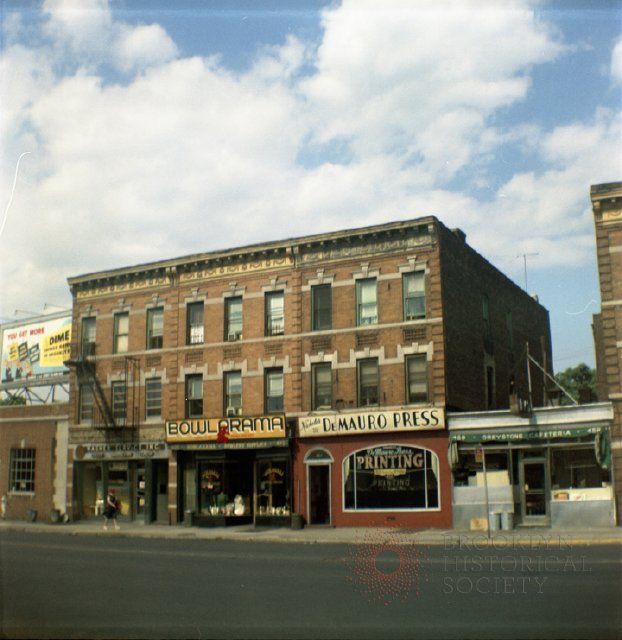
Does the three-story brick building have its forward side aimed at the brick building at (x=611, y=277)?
no

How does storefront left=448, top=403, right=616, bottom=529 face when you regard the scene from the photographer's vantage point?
facing the viewer

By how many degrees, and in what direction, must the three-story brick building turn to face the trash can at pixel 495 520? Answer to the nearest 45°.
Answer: approximately 90° to its left

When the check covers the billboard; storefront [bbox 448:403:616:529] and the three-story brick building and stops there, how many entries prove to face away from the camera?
0

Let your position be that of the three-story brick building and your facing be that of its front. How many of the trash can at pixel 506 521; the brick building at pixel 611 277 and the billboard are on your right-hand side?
1

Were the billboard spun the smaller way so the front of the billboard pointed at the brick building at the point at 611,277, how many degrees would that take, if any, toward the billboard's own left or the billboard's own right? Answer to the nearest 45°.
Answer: approximately 90° to the billboard's own left

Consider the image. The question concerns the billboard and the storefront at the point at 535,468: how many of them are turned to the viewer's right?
0

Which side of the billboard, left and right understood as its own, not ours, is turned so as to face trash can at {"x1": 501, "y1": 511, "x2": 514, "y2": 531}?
left

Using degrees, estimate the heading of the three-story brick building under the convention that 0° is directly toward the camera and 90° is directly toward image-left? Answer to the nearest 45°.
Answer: approximately 45°

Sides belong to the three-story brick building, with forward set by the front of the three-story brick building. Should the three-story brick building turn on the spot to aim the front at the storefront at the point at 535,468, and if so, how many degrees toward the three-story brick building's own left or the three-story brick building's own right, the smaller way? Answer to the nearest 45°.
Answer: approximately 90° to the three-story brick building's own left

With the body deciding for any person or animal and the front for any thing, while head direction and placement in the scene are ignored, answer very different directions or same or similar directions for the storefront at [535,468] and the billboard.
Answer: same or similar directions

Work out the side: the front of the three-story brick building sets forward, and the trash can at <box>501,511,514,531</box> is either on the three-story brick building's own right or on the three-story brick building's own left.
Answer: on the three-story brick building's own left

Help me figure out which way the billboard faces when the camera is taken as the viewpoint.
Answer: facing the viewer and to the left of the viewer

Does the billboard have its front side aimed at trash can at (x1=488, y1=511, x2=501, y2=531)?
no

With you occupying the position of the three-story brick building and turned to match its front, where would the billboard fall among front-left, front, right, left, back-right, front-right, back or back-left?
right
